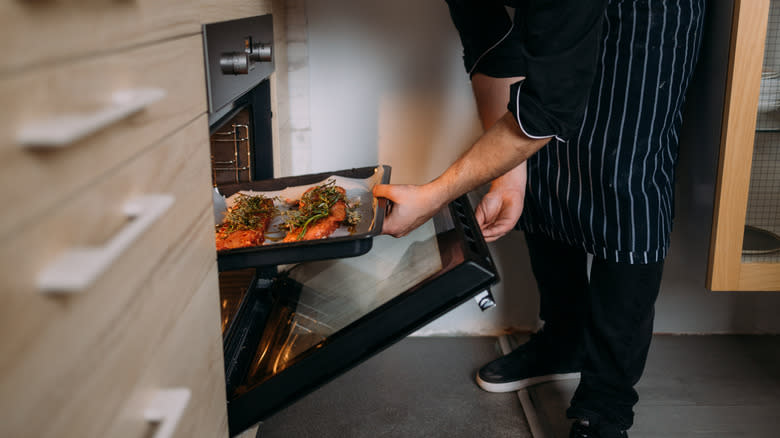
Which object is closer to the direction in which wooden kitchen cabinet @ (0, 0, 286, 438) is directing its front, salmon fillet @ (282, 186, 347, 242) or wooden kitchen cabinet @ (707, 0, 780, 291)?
the wooden kitchen cabinet

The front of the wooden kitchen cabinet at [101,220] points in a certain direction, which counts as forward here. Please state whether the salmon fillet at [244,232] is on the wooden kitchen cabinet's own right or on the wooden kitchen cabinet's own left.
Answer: on the wooden kitchen cabinet's own left

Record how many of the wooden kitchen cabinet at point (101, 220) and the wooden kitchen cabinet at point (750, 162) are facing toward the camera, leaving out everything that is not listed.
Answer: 1

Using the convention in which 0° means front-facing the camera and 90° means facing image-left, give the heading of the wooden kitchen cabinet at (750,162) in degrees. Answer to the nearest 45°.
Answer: approximately 0°

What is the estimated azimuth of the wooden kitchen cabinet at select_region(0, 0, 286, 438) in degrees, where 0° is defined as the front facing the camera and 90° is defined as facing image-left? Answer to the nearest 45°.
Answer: approximately 270°

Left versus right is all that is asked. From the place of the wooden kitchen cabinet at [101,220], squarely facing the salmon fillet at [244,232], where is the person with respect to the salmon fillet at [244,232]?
right

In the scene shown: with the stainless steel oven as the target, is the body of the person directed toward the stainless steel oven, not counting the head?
yes

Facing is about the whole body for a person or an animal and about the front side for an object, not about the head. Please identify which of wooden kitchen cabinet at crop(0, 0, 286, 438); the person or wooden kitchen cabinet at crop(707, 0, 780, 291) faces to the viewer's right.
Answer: wooden kitchen cabinet at crop(0, 0, 286, 438)

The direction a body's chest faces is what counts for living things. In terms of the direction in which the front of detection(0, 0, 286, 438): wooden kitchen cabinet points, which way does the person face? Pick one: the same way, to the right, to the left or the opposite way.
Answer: the opposite way
